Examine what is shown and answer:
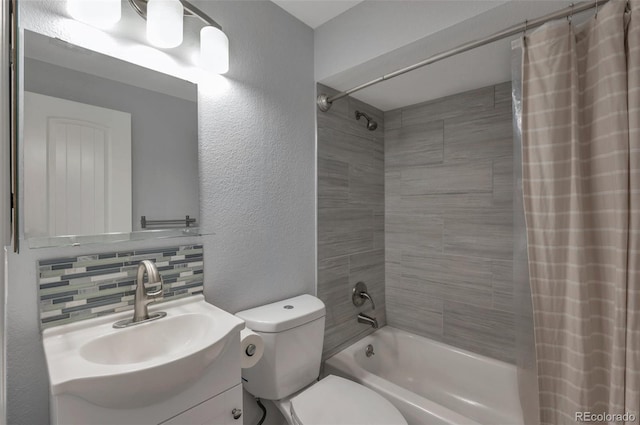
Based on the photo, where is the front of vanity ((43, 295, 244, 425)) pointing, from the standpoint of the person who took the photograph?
facing the viewer and to the right of the viewer

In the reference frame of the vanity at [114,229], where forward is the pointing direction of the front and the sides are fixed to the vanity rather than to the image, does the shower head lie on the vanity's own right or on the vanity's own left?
on the vanity's own left

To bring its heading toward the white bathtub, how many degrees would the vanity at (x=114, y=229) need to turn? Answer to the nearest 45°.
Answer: approximately 45° to its left

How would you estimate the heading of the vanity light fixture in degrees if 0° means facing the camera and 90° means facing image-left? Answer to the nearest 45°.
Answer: approximately 315°

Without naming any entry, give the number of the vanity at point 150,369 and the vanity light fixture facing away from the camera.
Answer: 0

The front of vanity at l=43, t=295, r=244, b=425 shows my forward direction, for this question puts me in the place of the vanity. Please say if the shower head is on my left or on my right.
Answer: on my left

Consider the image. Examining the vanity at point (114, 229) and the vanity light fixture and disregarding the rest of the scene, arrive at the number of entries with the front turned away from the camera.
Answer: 0
